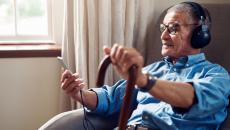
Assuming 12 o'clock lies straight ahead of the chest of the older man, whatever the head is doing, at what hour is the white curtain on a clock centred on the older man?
The white curtain is roughly at 3 o'clock from the older man.

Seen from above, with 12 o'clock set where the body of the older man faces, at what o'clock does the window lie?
The window is roughly at 3 o'clock from the older man.

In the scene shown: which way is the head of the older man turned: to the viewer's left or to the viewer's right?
to the viewer's left

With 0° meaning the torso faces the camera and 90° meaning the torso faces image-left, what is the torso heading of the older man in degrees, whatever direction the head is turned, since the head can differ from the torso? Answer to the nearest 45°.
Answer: approximately 45°
